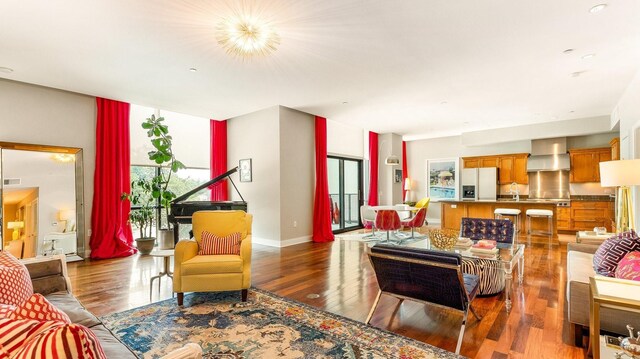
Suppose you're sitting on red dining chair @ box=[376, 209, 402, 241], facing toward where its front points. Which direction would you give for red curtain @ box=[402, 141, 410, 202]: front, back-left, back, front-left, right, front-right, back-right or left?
front

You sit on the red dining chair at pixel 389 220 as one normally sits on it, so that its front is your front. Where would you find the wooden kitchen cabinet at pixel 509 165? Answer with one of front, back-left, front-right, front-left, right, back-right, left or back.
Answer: front-right

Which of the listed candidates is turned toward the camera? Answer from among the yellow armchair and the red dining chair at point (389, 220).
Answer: the yellow armchair

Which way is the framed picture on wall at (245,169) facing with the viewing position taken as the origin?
facing the viewer and to the left of the viewer

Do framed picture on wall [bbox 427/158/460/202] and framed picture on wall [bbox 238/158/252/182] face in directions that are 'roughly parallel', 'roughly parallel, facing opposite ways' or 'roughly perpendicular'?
roughly parallel

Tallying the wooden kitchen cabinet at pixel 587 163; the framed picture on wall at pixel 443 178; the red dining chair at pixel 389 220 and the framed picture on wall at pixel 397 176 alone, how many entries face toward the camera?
3

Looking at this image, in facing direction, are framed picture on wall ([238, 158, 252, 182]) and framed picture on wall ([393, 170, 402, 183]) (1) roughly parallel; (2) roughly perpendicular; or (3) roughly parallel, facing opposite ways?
roughly parallel

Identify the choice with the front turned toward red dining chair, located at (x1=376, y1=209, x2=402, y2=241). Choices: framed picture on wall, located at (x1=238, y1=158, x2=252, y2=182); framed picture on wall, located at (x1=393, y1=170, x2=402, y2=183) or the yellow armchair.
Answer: framed picture on wall, located at (x1=393, y1=170, x2=402, y2=183)

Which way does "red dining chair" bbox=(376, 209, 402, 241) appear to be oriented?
away from the camera

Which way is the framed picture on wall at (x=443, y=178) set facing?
toward the camera

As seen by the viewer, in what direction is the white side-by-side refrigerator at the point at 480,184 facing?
toward the camera

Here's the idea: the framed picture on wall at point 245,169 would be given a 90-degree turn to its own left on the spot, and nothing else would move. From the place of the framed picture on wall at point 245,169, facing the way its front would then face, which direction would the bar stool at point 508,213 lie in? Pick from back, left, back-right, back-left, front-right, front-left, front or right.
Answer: front-left

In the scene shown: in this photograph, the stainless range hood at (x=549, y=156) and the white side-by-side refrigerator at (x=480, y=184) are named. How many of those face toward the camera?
2
